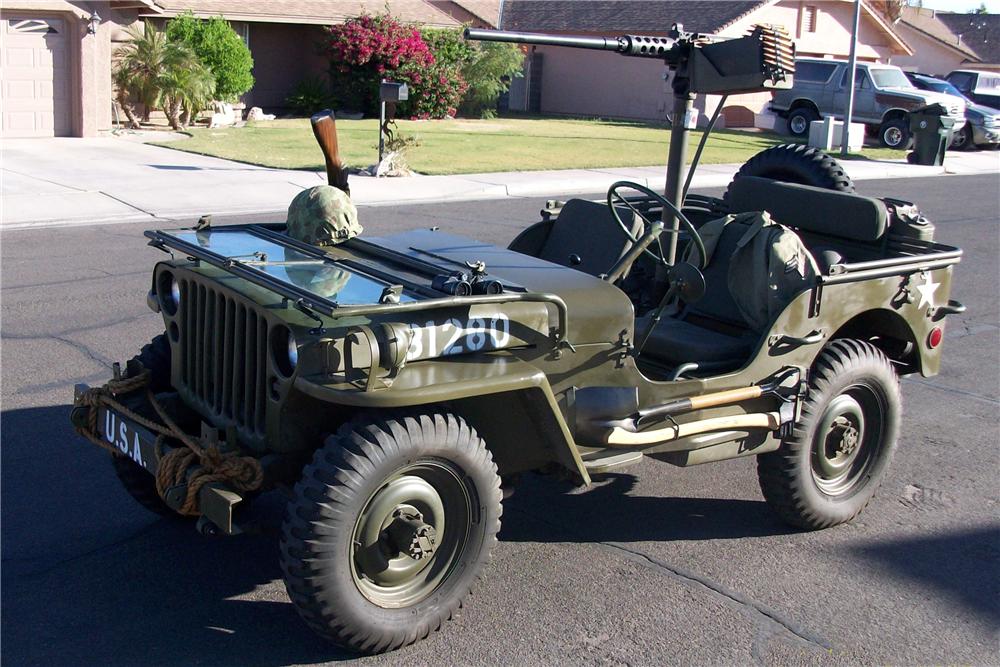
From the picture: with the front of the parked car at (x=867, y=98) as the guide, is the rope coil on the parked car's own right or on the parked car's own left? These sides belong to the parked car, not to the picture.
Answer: on the parked car's own right

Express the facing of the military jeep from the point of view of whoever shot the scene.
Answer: facing the viewer and to the left of the viewer

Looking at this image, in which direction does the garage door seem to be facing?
toward the camera

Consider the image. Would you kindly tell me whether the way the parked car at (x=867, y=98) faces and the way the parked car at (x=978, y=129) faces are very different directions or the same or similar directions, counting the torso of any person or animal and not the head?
same or similar directions

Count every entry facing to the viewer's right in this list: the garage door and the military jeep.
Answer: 0

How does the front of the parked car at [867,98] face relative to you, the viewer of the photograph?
facing the viewer and to the right of the viewer

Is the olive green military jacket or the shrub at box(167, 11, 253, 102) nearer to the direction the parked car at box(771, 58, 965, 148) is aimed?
the olive green military jacket

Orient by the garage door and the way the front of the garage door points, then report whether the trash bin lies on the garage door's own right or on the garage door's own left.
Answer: on the garage door's own left

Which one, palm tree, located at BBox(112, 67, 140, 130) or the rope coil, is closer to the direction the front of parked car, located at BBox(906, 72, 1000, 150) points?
the rope coil

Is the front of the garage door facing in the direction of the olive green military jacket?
yes

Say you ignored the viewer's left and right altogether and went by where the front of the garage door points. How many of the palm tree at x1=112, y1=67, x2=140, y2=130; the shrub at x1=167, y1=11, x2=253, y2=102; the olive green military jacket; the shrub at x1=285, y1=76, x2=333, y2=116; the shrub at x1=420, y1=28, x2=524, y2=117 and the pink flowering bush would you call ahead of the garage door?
1
